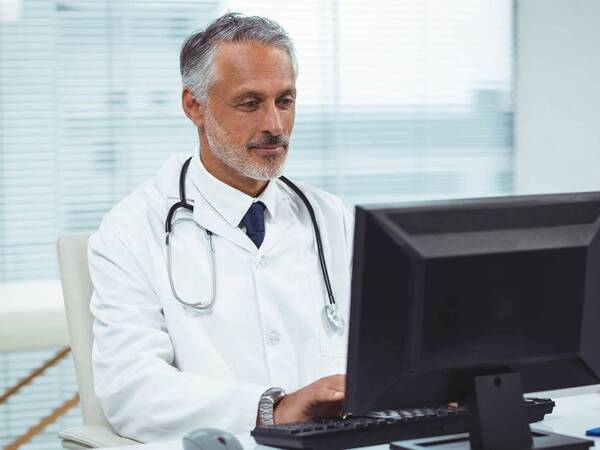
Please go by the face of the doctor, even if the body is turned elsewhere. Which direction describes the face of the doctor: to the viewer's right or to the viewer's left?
to the viewer's right

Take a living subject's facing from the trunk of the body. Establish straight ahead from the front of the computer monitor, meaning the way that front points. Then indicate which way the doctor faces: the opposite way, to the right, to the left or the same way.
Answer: the opposite way

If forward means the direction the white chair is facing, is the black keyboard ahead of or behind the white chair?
ahead

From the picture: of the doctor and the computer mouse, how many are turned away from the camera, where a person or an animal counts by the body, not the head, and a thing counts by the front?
0

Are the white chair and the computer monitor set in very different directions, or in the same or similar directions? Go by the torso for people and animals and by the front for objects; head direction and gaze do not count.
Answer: very different directions

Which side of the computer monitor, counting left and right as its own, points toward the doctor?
front

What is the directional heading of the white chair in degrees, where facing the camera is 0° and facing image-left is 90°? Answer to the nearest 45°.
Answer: approximately 315°

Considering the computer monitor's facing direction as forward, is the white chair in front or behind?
in front

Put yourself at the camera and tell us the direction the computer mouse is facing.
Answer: facing the viewer and to the right of the viewer

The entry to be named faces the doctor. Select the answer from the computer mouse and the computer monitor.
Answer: the computer monitor
